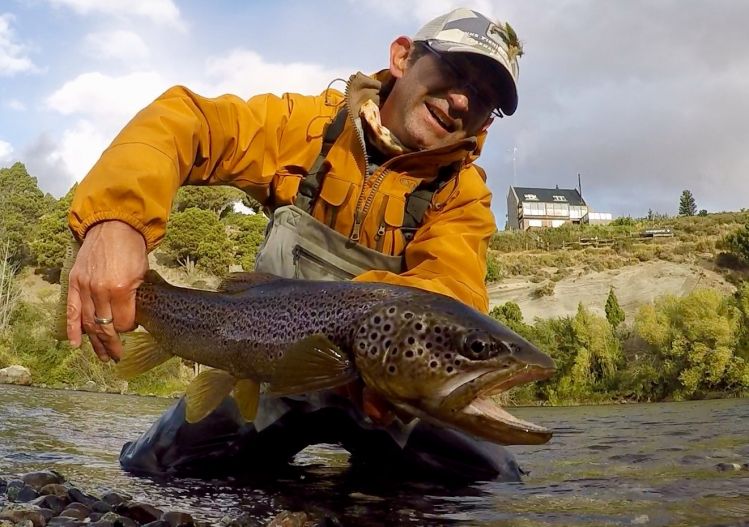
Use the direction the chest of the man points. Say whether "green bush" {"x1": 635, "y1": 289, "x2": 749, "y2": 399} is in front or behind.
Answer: behind

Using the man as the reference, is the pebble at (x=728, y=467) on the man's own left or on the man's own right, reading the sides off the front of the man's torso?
on the man's own left

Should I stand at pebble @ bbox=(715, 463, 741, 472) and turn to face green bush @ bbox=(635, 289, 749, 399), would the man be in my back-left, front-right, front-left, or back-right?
back-left

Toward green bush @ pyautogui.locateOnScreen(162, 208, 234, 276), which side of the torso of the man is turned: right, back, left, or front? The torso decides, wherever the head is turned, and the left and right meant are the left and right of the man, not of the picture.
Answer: back

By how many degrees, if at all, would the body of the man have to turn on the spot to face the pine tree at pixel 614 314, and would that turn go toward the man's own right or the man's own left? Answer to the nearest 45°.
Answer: approximately 135° to the man's own left

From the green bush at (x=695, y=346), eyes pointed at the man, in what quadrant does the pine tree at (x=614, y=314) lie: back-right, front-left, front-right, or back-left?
back-right

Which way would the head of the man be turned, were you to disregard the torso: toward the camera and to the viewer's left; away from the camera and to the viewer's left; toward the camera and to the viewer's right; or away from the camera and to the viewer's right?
toward the camera and to the viewer's right

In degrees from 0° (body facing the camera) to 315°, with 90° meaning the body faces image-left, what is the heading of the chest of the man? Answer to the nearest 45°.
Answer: approximately 0°
